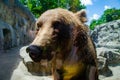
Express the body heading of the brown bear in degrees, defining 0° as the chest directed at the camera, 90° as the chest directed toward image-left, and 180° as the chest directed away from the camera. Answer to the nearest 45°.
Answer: approximately 45°

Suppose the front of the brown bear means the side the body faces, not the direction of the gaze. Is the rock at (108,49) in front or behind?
behind

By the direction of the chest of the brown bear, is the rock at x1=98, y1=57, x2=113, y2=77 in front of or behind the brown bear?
behind

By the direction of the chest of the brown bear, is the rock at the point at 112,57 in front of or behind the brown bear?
behind
